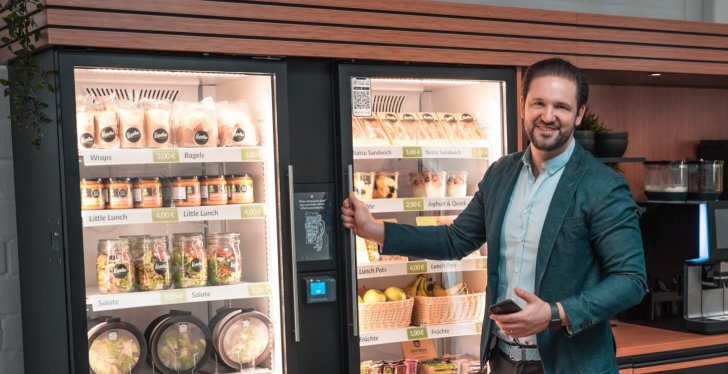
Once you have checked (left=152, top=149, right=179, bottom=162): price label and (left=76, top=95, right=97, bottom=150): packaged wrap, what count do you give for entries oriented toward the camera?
2

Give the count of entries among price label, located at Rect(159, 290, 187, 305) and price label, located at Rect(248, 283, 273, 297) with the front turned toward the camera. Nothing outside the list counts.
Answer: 2

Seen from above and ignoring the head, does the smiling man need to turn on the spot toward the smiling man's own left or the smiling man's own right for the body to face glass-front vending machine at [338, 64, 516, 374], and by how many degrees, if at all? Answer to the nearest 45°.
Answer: approximately 90° to the smiling man's own right

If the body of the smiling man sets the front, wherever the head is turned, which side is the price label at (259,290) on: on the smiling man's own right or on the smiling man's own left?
on the smiling man's own right

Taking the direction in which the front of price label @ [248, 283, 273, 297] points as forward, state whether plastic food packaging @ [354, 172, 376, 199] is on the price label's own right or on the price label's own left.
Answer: on the price label's own left
